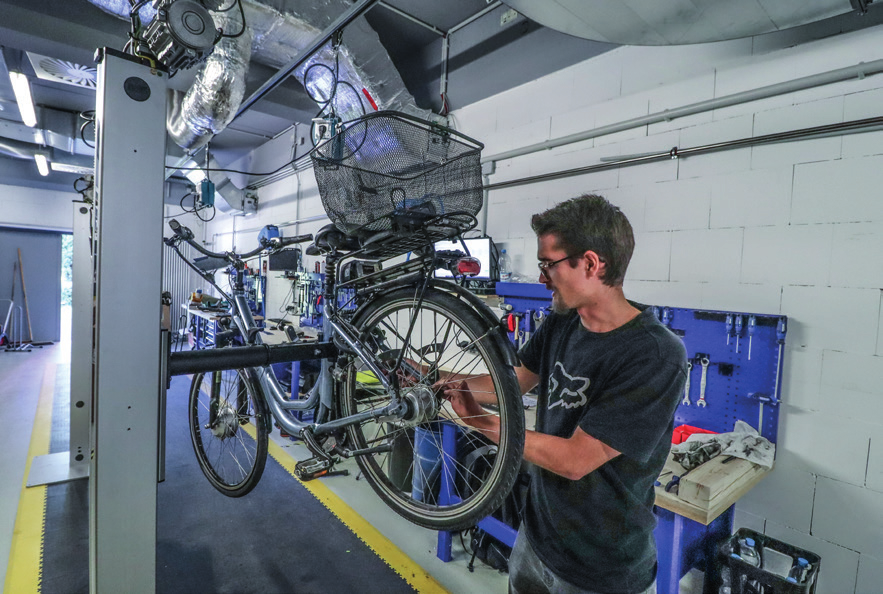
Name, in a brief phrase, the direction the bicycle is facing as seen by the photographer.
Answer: facing away from the viewer and to the left of the viewer

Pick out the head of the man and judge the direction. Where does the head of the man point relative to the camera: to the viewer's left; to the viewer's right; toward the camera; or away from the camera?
to the viewer's left

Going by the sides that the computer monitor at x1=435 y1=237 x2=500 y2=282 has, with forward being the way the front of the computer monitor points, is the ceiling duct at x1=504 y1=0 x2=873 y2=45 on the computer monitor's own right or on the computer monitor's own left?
on the computer monitor's own left

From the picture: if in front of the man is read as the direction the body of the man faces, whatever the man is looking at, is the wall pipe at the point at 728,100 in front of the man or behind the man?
behind

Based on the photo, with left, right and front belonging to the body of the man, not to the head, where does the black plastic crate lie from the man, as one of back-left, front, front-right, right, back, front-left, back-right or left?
back
